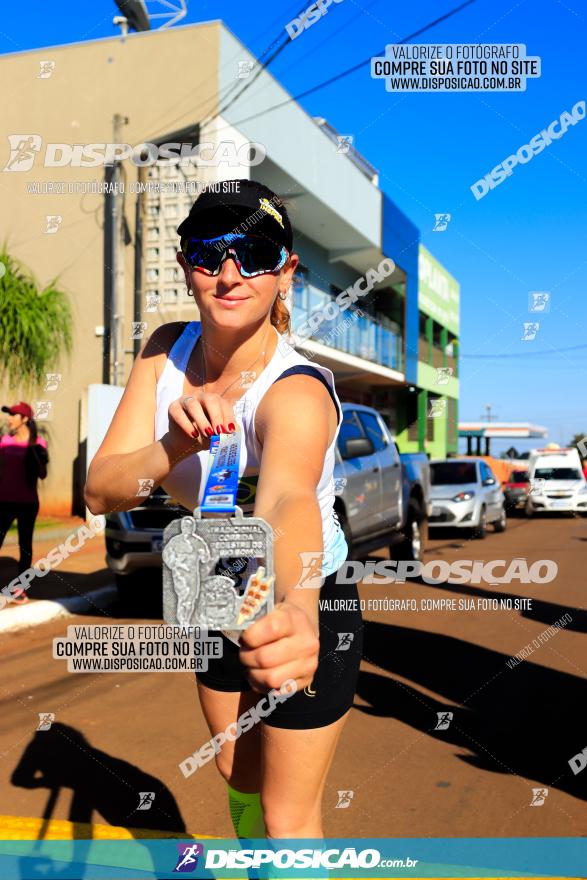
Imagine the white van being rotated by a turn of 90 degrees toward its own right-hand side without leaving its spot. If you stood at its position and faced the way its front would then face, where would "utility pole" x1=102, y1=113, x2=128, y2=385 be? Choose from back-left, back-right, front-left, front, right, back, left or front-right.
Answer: front-left

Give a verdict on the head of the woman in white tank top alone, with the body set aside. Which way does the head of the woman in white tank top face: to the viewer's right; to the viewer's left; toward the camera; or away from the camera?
toward the camera

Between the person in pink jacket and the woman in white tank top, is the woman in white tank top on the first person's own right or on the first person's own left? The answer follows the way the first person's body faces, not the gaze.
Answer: on the first person's own left

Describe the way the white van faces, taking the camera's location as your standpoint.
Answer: facing the viewer

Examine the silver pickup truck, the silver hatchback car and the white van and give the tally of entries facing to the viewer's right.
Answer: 0

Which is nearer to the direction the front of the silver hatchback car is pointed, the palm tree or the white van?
the palm tree

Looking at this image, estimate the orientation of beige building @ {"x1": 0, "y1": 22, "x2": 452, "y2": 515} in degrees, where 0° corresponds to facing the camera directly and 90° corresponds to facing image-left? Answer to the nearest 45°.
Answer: approximately 315°

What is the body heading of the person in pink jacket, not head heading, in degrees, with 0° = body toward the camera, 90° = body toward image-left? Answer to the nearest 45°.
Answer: approximately 45°

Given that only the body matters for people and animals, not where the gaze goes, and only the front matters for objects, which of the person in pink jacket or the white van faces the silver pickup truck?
the white van

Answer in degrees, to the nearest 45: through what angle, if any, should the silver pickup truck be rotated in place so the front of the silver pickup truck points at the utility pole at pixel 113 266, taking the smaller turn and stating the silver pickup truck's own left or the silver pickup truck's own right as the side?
approximately 90° to the silver pickup truck's own right

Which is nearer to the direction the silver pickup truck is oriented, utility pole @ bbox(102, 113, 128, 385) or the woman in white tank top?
the woman in white tank top

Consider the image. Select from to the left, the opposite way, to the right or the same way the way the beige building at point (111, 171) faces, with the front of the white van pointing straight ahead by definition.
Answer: to the left
